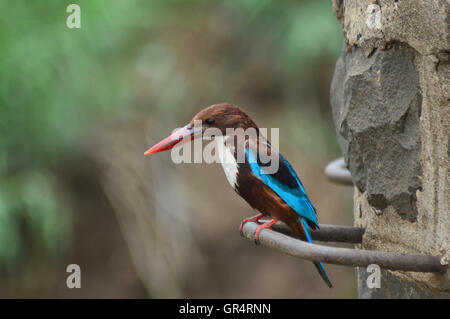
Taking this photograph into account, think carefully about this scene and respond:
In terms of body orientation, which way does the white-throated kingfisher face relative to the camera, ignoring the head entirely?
to the viewer's left
